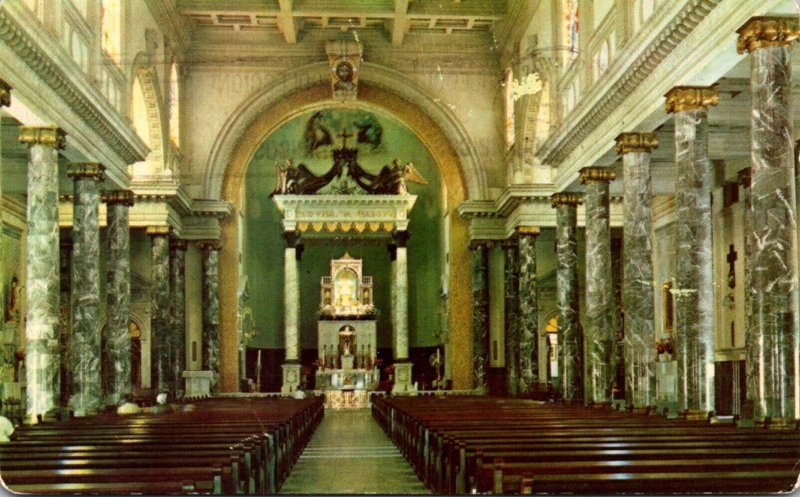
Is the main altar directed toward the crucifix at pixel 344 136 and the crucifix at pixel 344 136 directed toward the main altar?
no

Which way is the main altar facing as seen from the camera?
toward the camera

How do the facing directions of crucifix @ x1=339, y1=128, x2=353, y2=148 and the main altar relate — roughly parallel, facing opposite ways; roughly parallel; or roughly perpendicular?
roughly parallel

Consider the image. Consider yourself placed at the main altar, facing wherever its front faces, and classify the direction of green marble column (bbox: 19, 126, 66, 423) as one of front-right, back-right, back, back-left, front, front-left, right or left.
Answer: front

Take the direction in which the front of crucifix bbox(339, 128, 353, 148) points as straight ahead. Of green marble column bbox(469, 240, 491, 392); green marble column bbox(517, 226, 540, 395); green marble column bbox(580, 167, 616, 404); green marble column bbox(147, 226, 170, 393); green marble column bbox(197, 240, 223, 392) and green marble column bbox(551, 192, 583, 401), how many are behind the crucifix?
0

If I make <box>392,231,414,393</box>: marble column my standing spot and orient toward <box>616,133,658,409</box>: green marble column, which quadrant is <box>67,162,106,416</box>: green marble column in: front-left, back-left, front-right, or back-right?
front-right

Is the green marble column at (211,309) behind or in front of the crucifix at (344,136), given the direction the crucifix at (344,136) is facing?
in front

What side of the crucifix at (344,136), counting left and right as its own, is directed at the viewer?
front

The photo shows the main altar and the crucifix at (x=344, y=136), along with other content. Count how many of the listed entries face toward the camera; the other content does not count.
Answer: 2

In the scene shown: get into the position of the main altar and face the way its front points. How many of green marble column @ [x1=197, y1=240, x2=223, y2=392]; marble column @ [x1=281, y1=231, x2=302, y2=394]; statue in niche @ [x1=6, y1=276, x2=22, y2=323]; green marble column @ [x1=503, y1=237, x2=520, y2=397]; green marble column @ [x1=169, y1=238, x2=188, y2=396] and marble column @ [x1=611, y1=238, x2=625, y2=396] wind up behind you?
0
